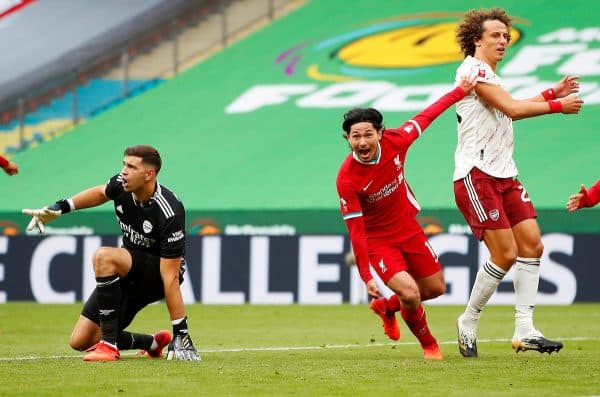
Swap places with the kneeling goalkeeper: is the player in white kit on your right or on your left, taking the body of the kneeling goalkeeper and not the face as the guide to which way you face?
on your left

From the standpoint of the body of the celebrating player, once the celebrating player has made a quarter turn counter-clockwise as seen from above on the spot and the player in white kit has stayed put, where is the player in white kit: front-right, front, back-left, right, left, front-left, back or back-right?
front

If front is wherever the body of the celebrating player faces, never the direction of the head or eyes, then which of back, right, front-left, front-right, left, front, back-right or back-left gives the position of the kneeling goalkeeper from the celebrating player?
right

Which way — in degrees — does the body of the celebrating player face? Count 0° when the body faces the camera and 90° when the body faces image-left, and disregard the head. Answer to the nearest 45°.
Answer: approximately 0°

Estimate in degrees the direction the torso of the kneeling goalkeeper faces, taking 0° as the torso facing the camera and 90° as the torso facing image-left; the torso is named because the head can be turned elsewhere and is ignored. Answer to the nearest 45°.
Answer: approximately 45°

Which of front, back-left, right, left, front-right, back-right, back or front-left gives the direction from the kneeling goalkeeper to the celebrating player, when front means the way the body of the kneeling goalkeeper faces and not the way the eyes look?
back-left
